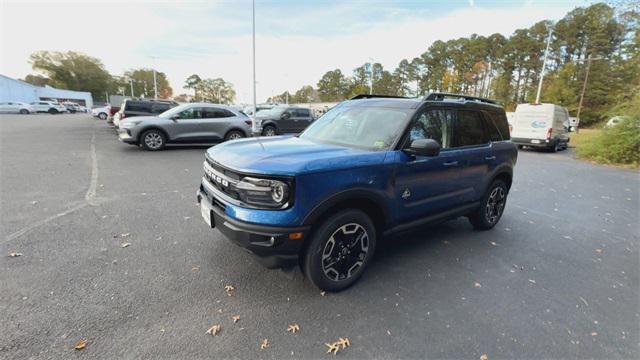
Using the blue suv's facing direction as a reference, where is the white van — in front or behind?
behind

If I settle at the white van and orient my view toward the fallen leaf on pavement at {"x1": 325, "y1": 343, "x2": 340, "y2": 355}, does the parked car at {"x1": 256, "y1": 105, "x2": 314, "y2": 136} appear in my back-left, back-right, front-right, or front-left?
front-right

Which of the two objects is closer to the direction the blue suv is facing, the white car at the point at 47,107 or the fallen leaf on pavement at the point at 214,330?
the fallen leaf on pavement

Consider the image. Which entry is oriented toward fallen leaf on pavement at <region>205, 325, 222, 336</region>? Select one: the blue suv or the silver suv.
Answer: the blue suv

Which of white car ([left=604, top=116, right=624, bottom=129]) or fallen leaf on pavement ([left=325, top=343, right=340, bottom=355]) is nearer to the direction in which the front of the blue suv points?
the fallen leaf on pavement

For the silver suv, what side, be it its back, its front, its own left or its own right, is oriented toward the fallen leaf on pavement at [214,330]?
left

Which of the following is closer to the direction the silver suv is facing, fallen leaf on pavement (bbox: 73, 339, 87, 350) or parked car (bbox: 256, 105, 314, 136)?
the fallen leaf on pavement

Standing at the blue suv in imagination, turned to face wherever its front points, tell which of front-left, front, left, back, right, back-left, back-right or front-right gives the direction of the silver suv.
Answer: right

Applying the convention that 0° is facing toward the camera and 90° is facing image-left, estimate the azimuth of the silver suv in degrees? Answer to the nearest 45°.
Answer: approximately 90°

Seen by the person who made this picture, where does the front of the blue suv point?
facing the viewer and to the left of the viewer

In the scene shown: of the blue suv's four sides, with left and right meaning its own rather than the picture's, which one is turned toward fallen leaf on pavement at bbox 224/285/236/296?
front

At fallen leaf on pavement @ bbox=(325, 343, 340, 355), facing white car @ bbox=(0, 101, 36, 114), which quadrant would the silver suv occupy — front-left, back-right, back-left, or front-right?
front-right

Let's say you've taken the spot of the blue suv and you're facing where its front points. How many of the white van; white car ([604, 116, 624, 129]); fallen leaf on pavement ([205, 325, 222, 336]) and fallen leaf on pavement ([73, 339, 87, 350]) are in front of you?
2

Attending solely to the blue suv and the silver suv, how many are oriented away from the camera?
0

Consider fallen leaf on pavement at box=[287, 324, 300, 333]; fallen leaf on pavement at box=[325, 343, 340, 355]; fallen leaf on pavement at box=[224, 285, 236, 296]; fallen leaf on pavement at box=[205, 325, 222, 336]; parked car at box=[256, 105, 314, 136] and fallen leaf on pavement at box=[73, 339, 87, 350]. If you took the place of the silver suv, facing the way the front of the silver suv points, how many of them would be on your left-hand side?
5

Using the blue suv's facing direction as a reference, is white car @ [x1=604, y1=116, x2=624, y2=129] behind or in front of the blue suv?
behind

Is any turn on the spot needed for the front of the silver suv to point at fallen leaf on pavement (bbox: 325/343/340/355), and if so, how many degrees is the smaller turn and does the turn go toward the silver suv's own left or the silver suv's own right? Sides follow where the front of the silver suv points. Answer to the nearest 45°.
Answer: approximately 90° to the silver suv's own left

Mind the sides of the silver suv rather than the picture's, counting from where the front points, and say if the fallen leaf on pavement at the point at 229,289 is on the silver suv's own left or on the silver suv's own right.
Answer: on the silver suv's own left

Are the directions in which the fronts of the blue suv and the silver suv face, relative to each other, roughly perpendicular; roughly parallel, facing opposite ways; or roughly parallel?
roughly parallel

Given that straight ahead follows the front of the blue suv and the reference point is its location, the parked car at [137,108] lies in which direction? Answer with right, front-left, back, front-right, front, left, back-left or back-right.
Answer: right
